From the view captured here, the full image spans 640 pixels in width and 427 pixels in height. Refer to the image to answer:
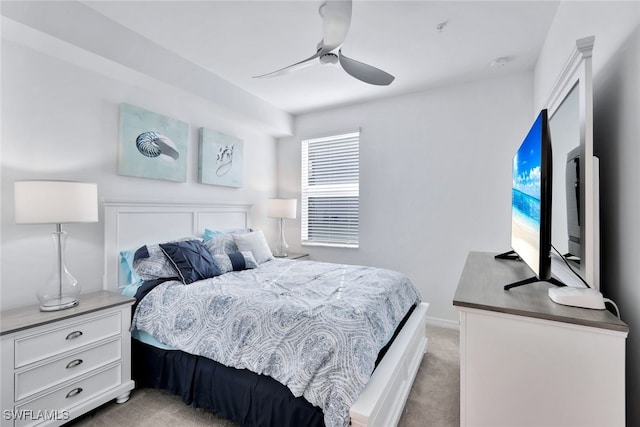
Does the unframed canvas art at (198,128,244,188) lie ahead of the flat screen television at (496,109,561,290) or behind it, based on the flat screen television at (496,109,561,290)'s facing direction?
ahead

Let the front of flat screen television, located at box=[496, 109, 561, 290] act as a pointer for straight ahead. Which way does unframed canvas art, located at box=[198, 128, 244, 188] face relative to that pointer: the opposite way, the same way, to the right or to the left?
the opposite way

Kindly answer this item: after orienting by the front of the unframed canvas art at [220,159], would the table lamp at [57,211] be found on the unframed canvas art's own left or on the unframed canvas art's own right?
on the unframed canvas art's own right

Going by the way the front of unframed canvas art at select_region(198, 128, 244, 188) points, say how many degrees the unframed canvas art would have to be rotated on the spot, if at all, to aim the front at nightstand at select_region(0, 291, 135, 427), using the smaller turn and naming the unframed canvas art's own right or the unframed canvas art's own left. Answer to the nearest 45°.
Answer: approximately 90° to the unframed canvas art's own right

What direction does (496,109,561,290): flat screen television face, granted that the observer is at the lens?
facing to the left of the viewer

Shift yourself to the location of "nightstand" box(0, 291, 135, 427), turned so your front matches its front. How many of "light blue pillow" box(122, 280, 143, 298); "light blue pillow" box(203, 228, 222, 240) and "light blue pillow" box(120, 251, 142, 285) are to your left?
3

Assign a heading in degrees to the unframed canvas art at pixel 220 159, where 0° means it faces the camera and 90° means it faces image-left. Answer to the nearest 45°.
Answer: approximately 315°

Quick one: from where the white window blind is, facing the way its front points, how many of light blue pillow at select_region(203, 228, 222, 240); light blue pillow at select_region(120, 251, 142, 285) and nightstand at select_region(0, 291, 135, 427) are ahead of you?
3

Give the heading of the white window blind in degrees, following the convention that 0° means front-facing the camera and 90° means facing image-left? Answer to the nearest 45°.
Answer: approximately 45°

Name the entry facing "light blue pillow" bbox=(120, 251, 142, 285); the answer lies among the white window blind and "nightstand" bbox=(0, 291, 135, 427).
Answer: the white window blind

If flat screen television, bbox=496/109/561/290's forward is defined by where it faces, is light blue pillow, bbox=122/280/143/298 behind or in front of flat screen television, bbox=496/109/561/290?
in front

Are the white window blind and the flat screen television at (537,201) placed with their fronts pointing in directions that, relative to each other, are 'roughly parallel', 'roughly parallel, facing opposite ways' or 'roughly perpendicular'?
roughly perpendicular

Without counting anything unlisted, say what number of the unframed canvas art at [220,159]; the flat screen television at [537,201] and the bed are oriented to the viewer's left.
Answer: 1
